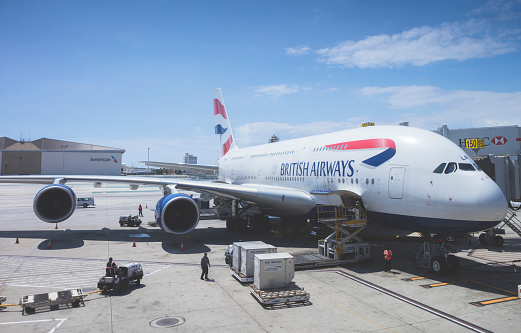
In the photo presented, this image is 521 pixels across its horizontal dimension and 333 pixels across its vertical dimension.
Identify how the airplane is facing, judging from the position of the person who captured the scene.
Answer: facing the viewer and to the right of the viewer

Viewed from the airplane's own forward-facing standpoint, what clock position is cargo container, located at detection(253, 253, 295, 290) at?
The cargo container is roughly at 3 o'clock from the airplane.

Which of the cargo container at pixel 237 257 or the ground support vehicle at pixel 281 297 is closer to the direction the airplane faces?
the ground support vehicle

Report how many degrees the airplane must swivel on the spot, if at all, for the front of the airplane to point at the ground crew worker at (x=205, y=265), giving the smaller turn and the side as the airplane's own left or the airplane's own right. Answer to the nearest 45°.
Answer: approximately 135° to the airplane's own right

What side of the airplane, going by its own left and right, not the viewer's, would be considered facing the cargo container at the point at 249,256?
right

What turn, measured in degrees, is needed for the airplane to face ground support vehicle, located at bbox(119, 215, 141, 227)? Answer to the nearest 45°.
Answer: approximately 180°

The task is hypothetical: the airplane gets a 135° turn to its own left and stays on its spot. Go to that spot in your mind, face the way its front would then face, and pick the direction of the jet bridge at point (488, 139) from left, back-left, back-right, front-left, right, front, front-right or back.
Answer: front-right
